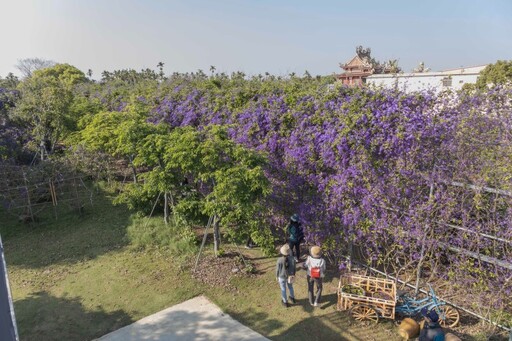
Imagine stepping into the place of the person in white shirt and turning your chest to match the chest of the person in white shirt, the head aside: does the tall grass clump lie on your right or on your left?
on your left

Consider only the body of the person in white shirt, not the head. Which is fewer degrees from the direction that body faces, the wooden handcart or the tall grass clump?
the tall grass clump

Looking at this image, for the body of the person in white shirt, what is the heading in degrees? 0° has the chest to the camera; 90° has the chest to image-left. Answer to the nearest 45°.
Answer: approximately 180°

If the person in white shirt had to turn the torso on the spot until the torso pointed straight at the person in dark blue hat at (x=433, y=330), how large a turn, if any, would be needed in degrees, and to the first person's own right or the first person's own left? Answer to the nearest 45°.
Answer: approximately 135° to the first person's own right

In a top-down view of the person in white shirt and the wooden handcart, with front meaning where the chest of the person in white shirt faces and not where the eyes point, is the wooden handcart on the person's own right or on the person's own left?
on the person's own right

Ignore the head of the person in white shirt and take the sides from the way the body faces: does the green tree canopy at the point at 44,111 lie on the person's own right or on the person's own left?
on the person's own left
